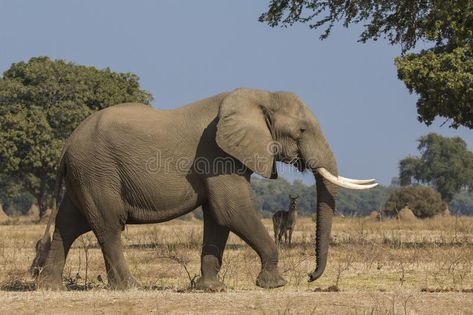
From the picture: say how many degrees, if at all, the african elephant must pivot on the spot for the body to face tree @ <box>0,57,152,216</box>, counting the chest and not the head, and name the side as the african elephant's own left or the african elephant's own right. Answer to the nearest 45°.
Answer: approximately 90° to the african elephant's own left

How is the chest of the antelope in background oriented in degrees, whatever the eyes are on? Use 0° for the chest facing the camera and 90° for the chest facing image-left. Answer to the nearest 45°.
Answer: approximately 315°

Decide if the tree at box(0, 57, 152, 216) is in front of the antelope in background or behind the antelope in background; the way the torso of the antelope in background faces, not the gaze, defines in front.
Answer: behind

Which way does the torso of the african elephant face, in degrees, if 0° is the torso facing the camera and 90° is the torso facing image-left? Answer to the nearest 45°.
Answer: approximately 270°

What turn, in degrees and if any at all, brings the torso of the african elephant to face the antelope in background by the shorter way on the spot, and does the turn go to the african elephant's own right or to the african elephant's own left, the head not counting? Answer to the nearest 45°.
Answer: approximately 90° to the african elephant's own left
